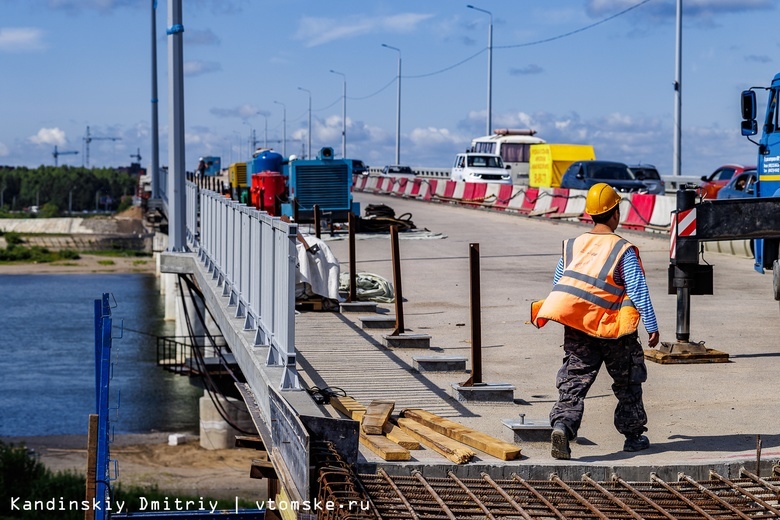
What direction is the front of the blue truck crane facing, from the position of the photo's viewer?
facing away from the viewer and to the left of the viewer

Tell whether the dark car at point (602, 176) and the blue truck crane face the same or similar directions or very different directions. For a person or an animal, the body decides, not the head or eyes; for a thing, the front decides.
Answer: very different directions

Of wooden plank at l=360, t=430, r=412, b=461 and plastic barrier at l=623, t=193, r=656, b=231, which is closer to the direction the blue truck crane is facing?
the plastic barrier

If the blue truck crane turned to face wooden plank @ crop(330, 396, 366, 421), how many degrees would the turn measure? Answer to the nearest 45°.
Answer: approximately 90° to its left
